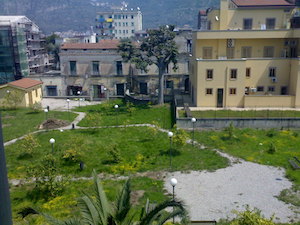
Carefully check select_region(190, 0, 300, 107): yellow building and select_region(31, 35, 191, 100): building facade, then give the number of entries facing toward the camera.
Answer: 2

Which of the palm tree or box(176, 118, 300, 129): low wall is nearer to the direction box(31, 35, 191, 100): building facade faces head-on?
the palm tree

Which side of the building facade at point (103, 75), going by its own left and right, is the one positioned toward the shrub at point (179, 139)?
front

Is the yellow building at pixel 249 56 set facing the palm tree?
yes

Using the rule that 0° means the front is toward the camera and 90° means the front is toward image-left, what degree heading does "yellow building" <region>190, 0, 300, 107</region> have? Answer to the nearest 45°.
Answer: approximately 0°

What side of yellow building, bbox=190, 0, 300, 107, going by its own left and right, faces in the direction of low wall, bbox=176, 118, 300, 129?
front

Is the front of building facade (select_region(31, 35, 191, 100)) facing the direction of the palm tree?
yes

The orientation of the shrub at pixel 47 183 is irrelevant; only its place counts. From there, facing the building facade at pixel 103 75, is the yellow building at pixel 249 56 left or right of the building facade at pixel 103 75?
right

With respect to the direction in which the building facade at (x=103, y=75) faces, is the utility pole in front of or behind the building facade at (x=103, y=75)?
in front

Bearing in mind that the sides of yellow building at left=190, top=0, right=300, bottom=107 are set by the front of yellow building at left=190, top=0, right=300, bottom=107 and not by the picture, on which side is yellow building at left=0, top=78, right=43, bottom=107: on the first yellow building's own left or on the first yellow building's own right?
on the first yellow building's own right

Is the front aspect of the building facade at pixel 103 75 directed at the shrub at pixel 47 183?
yes

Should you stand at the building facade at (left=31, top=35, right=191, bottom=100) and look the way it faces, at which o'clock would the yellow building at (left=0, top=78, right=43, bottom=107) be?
The yellow building is roughly at 2 o'clock from the building facade.
